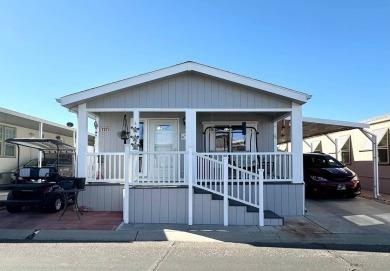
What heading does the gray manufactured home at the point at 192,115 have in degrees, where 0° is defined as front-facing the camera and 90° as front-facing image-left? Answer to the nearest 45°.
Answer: approximately 0°

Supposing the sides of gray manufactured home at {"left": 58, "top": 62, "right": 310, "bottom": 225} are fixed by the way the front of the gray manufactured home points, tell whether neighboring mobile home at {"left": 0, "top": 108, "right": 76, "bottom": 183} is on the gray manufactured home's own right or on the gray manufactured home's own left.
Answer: on the gray manufactured home's own right

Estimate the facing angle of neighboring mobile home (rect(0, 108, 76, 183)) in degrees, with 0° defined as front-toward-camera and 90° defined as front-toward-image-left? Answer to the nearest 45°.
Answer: approximately 315°

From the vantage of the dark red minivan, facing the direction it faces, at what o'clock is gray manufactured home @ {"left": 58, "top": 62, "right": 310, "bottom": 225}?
The gray manufactured home is roughly at 3 o'clock from the dark red minivan.

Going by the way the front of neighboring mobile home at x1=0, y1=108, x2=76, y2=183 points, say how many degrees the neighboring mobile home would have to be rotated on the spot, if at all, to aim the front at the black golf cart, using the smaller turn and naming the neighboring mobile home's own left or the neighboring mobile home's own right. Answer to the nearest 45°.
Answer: approximately 45° to the neighboring mobile home's own right

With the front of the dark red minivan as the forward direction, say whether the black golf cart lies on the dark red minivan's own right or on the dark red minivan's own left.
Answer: on the dark red minivan's own right

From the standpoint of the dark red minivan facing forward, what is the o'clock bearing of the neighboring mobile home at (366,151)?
The neighboring mobile home is roughly at 8 o'clock from the dark red minivan.

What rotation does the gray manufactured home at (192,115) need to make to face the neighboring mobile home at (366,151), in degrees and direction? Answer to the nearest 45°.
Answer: approximately 135° to its left
